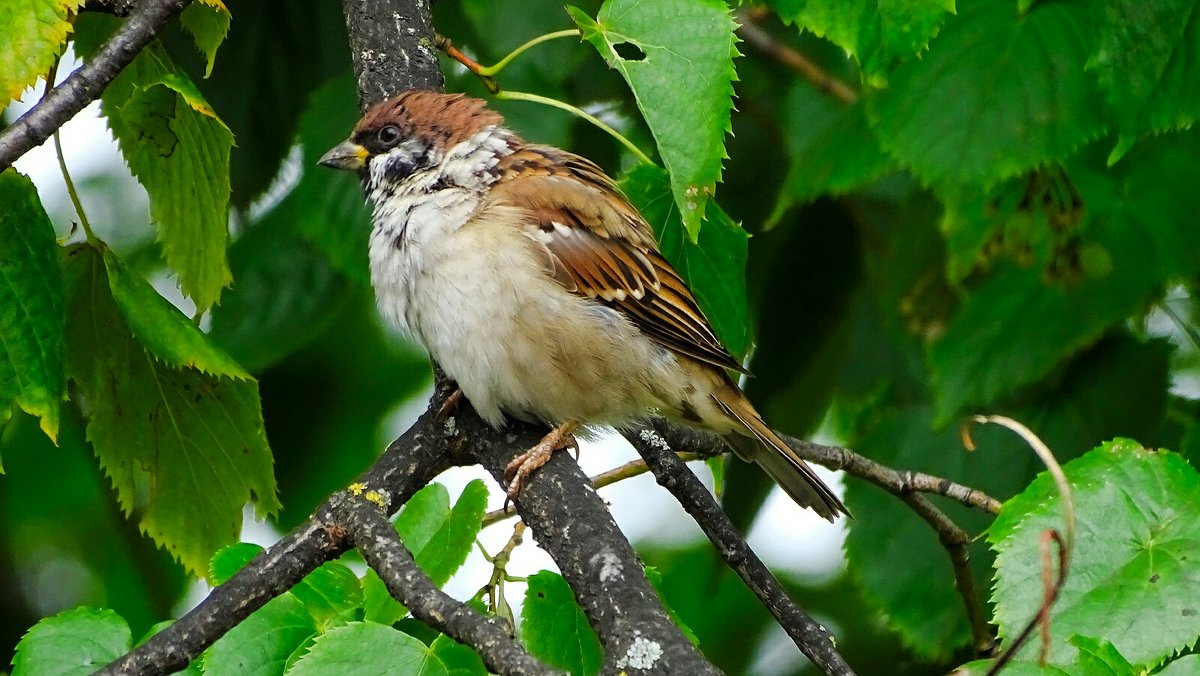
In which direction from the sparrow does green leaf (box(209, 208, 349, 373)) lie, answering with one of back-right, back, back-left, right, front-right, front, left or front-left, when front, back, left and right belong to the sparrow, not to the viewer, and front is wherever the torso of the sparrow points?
front-right

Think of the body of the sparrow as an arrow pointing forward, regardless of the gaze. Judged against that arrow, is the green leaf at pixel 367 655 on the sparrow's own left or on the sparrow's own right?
on the sparrow's own left

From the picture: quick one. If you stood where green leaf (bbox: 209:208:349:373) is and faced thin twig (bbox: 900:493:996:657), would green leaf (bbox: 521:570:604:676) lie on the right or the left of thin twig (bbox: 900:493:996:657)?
right

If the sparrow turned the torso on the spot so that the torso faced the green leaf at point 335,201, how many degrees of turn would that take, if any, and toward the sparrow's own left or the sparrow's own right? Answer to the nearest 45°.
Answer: approximately 45° to the sparrow's own right

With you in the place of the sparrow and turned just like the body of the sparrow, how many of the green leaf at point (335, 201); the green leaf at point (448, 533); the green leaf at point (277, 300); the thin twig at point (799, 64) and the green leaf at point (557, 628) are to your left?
2

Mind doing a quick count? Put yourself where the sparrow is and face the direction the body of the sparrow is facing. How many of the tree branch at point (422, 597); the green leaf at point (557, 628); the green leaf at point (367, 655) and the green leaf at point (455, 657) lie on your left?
4

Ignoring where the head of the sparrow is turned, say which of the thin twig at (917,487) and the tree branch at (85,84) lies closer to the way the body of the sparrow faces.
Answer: the tree branch

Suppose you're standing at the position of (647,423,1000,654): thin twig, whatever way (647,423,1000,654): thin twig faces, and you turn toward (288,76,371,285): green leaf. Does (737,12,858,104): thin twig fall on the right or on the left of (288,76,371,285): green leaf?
right

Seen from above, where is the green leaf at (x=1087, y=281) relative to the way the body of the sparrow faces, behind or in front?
behind

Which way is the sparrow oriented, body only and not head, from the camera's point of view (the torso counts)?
to the viewer's left

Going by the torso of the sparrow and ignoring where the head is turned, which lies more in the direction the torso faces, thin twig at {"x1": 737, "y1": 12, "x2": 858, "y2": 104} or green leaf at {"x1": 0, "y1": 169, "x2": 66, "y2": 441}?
the green leaf

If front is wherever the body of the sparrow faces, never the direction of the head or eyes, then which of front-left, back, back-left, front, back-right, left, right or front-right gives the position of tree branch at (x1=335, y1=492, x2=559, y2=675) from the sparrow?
left

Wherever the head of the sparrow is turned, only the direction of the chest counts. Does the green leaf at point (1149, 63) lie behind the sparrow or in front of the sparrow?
behind
